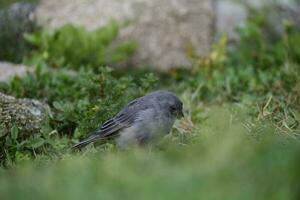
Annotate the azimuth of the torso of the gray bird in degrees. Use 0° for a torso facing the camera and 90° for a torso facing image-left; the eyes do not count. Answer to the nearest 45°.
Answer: approximately 270°

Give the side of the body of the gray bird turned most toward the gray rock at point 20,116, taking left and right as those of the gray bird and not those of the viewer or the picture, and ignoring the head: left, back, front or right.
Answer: back

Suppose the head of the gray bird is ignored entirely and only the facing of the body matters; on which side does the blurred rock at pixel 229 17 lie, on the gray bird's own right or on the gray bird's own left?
on the gray bird's own left

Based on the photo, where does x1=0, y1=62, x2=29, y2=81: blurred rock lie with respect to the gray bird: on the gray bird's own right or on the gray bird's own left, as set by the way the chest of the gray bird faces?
on the gray bird's own left

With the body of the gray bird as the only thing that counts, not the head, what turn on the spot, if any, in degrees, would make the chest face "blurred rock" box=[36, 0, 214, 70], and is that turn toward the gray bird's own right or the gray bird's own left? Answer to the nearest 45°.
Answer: approximately 90° to the gray bird's own left

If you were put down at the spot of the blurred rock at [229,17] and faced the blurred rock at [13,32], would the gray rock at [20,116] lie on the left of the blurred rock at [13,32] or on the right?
left
